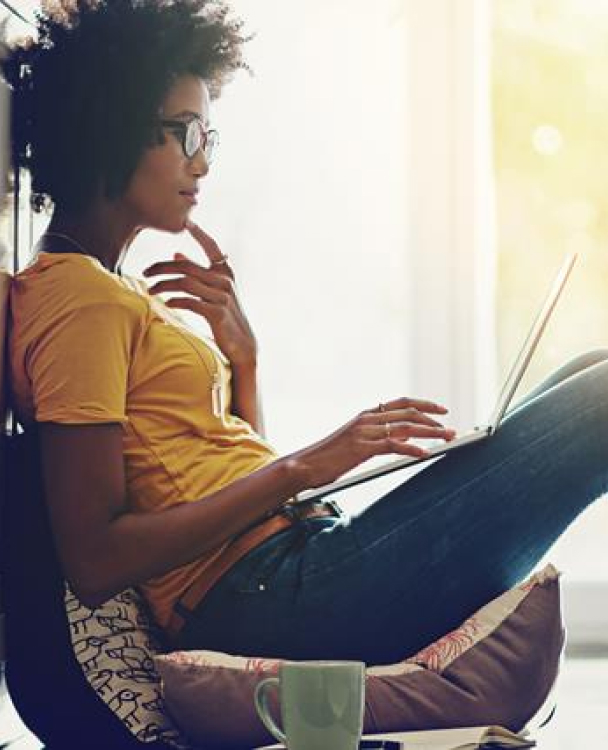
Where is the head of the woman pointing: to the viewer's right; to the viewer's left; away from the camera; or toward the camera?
to the viewer's right

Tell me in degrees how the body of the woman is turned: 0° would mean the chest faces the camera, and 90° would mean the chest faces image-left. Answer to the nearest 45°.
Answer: approximately 270°
